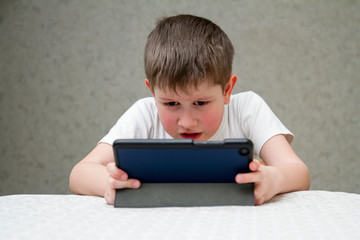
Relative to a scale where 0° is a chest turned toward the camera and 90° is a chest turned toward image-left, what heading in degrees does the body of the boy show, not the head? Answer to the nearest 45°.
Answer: approximately 0°
